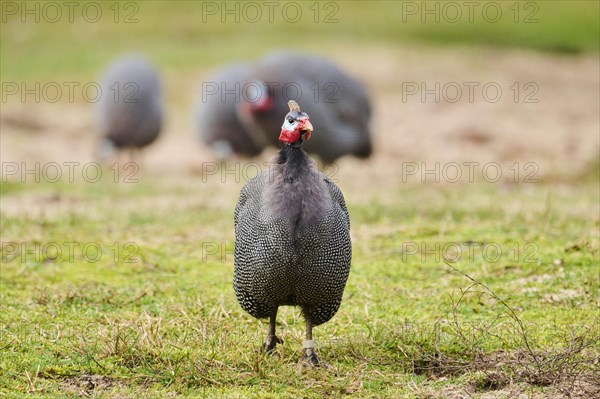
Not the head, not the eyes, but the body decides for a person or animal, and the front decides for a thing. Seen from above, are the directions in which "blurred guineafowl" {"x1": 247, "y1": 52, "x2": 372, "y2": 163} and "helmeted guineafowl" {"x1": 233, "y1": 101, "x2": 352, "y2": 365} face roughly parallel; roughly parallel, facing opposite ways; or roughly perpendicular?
roughly perpendicular

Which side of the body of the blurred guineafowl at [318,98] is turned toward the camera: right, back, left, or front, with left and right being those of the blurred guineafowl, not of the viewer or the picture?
left

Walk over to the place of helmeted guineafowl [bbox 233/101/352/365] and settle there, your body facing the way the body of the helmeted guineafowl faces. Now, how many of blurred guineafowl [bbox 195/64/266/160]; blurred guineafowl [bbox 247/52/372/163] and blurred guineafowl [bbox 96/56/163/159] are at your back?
3

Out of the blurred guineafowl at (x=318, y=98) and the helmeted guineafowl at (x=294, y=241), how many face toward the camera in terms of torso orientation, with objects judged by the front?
1

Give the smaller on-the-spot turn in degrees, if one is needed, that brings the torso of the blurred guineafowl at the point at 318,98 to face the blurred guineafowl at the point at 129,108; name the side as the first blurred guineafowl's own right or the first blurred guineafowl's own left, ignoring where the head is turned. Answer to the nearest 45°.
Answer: approximately 45° to the first blurred guineafowl's own right

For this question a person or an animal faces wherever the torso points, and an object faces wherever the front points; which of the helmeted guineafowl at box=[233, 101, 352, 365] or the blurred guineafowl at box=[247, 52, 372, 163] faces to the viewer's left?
the blurred guineafowl

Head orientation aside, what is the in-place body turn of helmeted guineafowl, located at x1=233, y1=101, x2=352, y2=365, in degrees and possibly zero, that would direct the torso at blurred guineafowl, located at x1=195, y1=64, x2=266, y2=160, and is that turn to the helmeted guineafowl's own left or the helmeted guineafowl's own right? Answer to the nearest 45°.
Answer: approximately 180°
